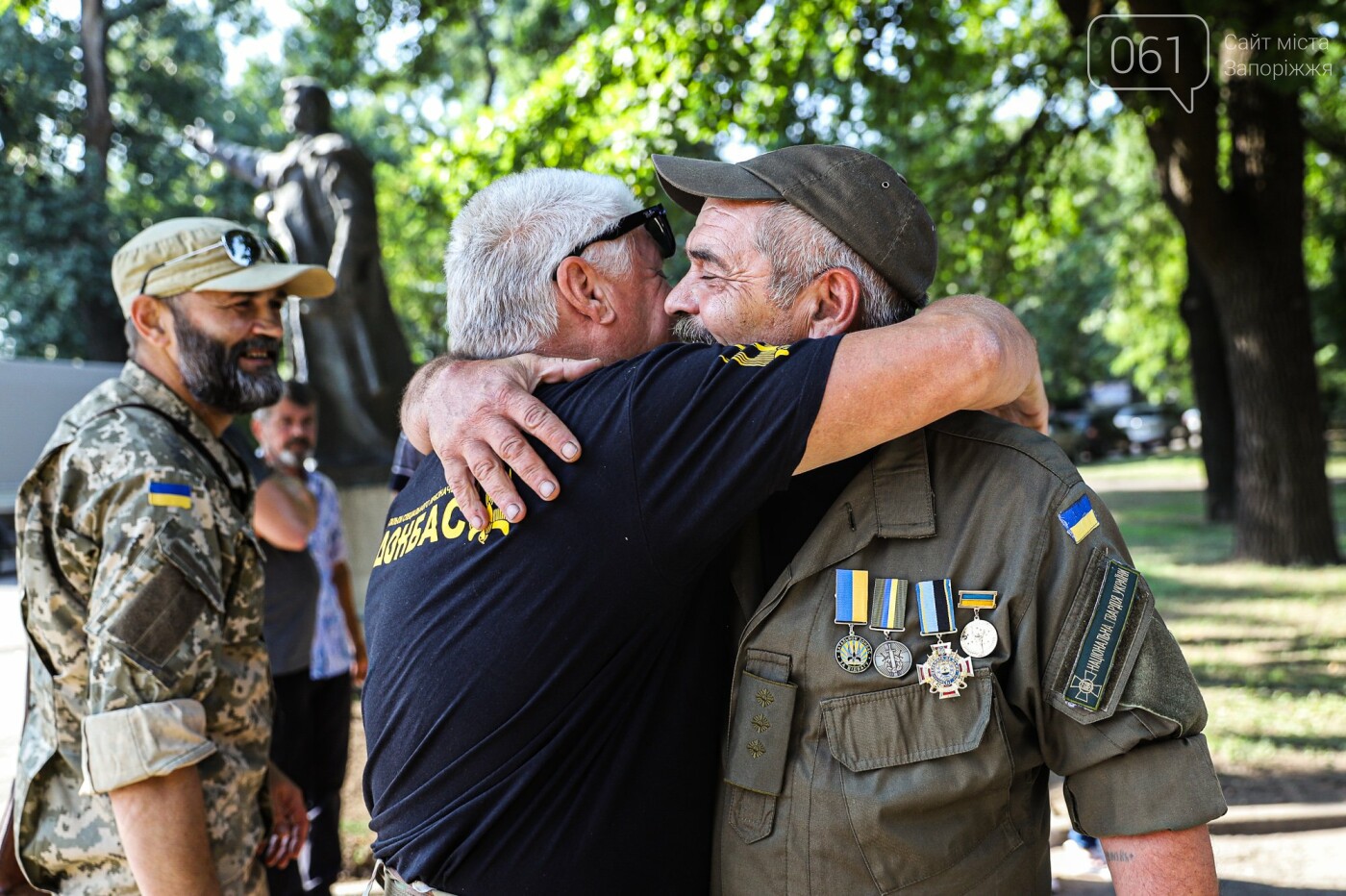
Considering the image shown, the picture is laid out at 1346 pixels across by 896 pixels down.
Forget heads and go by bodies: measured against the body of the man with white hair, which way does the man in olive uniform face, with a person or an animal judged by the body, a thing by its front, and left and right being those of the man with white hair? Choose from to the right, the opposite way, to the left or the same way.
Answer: the opposite way

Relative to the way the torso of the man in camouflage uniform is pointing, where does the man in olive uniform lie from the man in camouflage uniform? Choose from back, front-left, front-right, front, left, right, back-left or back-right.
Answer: front-right

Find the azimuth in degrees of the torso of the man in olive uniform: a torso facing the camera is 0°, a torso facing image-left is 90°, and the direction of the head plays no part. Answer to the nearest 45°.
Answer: approximately 45°

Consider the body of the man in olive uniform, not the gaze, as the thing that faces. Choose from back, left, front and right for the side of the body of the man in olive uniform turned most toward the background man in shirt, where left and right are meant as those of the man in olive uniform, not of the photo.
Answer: right

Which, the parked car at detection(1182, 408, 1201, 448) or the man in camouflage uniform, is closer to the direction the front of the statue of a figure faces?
the man in camouflage uniform

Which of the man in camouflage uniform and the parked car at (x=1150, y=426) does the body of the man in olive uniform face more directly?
the man in camouflage uniform

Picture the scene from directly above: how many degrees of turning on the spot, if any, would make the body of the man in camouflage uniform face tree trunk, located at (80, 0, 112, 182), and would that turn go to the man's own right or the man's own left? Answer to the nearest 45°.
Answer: approximately 90° to the man's own left

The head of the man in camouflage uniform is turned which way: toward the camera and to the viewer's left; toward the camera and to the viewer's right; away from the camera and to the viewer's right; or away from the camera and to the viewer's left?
toward the camera and to the viewer's right

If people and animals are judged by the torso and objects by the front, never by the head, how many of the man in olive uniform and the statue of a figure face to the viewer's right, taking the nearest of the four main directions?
0

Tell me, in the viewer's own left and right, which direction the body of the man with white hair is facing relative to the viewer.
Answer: facing away from the viewer and to the right of the viewer

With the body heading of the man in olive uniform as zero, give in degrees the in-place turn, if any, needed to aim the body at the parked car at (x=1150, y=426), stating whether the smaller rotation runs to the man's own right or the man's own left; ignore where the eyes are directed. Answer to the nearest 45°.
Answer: approximately 135° to the man's own right

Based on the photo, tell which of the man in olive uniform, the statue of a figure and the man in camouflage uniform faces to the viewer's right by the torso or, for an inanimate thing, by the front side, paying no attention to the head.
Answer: the man in camouflage uniform

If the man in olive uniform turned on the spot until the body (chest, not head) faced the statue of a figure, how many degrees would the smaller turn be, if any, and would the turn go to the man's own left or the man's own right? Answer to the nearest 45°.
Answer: approximately 90° to the man's own right

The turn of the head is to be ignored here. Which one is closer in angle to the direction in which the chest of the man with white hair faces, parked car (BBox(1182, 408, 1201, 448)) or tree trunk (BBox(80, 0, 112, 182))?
the parked car

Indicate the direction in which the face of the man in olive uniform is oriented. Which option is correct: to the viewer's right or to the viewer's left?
to the viewer's left

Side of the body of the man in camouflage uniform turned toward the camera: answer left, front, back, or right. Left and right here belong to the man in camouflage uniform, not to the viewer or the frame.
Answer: right

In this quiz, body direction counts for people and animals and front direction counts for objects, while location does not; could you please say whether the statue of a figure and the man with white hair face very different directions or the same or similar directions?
very different directions

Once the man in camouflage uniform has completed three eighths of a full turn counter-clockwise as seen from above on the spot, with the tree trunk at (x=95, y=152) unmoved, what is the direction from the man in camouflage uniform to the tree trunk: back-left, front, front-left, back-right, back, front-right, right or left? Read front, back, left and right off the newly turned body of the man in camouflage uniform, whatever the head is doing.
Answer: front-right

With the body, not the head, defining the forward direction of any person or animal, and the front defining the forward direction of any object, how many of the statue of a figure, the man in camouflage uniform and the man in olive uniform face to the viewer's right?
1

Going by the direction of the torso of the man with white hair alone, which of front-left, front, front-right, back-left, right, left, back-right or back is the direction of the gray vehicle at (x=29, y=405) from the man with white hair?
left
